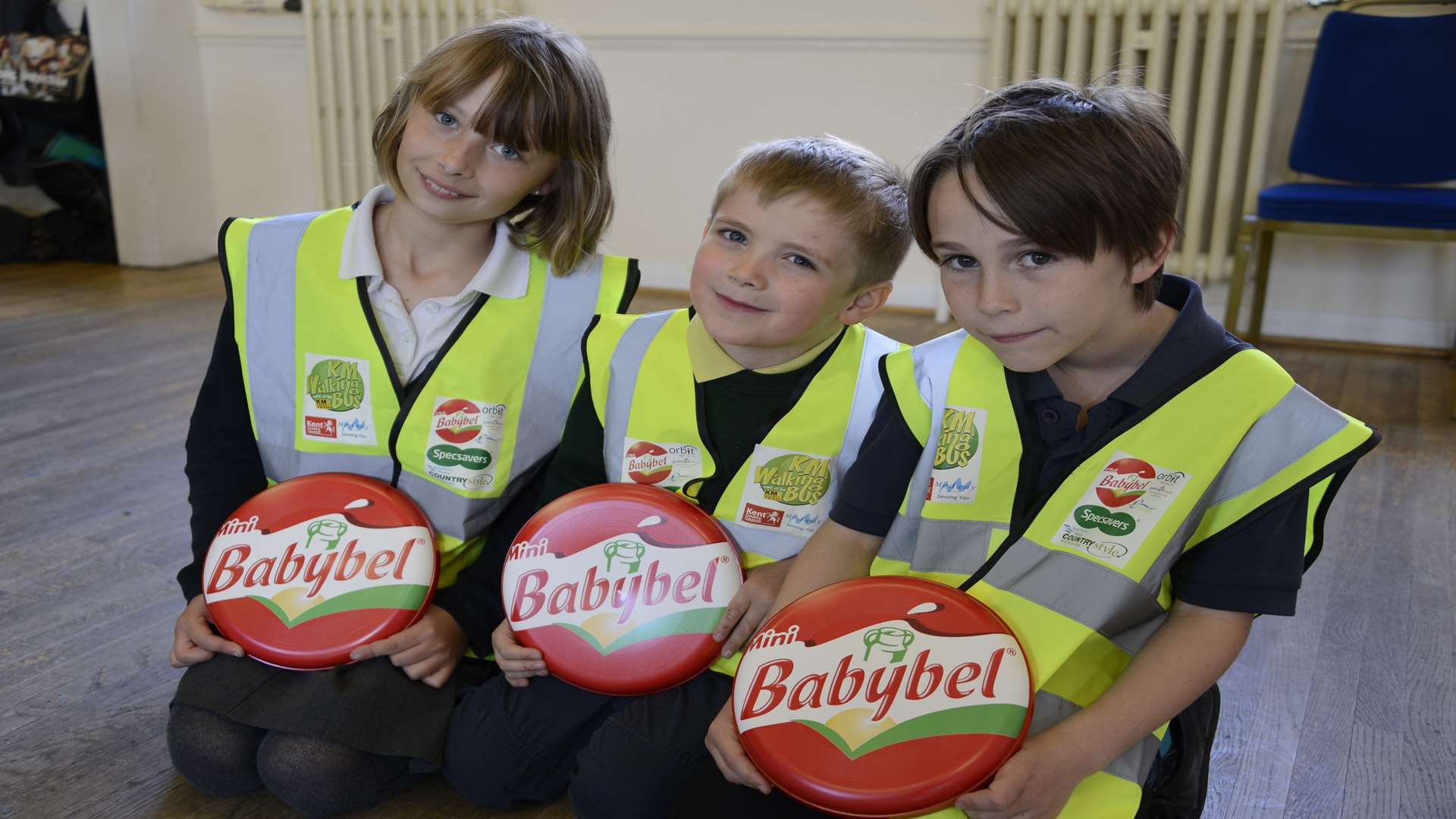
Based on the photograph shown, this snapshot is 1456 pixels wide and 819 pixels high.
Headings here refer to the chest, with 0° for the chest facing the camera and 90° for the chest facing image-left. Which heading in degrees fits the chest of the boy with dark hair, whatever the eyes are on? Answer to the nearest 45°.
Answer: approximately 45°

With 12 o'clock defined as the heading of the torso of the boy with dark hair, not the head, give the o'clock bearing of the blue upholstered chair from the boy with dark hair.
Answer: The blue upholstered chair is roughly at 5 o'clock from the boy with dark hair.

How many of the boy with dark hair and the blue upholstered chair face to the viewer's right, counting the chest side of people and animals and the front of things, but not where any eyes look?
0

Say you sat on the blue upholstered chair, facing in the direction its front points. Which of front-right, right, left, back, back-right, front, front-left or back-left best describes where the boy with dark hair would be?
front

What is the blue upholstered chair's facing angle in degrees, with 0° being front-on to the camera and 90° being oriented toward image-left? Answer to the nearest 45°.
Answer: approximately 0°
